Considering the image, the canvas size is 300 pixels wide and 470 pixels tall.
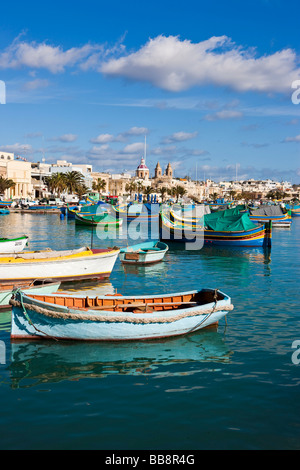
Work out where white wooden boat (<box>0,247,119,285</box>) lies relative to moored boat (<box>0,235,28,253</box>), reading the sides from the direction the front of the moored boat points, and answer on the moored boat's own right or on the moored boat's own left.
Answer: on the moored boat's own right

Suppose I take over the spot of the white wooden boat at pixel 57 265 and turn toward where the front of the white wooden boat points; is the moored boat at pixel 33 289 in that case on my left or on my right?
on my right

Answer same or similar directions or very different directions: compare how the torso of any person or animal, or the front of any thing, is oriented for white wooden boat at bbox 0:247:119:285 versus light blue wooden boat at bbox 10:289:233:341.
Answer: very different directions

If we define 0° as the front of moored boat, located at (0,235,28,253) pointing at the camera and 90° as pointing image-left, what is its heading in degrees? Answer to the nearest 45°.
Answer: approximately 270°

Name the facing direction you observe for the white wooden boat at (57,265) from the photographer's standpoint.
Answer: facing to the right of the viewer

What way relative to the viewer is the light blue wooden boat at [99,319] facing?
to the viewer's left

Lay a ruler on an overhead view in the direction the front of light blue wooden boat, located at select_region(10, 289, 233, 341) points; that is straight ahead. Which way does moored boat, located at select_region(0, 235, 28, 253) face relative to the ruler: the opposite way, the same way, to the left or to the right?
the opposite way
